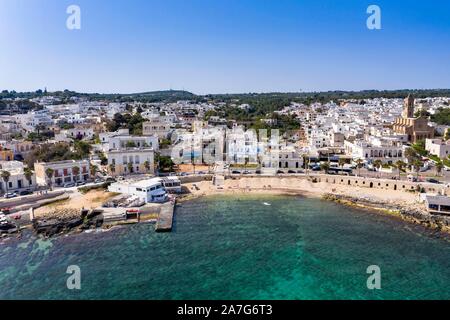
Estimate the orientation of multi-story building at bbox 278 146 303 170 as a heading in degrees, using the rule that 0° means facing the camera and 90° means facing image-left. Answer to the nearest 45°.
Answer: approximately 0°

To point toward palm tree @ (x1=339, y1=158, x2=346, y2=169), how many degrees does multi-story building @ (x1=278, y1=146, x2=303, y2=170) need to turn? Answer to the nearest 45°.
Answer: approximately 90° to its left

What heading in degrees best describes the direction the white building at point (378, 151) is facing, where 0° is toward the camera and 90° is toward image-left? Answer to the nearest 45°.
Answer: approximately 0°

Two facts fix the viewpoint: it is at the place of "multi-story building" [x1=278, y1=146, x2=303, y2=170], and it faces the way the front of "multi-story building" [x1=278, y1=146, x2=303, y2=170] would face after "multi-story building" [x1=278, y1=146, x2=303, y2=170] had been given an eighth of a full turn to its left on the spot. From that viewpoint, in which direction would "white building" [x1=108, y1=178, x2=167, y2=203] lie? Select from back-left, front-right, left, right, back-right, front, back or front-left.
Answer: right

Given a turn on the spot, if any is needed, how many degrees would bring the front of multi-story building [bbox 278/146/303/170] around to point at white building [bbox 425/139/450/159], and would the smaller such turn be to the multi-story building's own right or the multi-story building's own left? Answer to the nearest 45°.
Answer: approximately 90° to the multi-story building's own left

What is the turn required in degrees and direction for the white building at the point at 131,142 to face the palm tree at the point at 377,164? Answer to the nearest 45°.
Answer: approximately 45° to its left

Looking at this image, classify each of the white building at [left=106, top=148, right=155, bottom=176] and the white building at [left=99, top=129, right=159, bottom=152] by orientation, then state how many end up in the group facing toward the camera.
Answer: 2

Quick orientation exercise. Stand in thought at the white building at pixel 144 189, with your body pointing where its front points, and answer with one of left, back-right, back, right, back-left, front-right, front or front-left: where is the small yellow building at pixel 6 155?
back

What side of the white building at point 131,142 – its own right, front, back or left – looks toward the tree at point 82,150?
right
